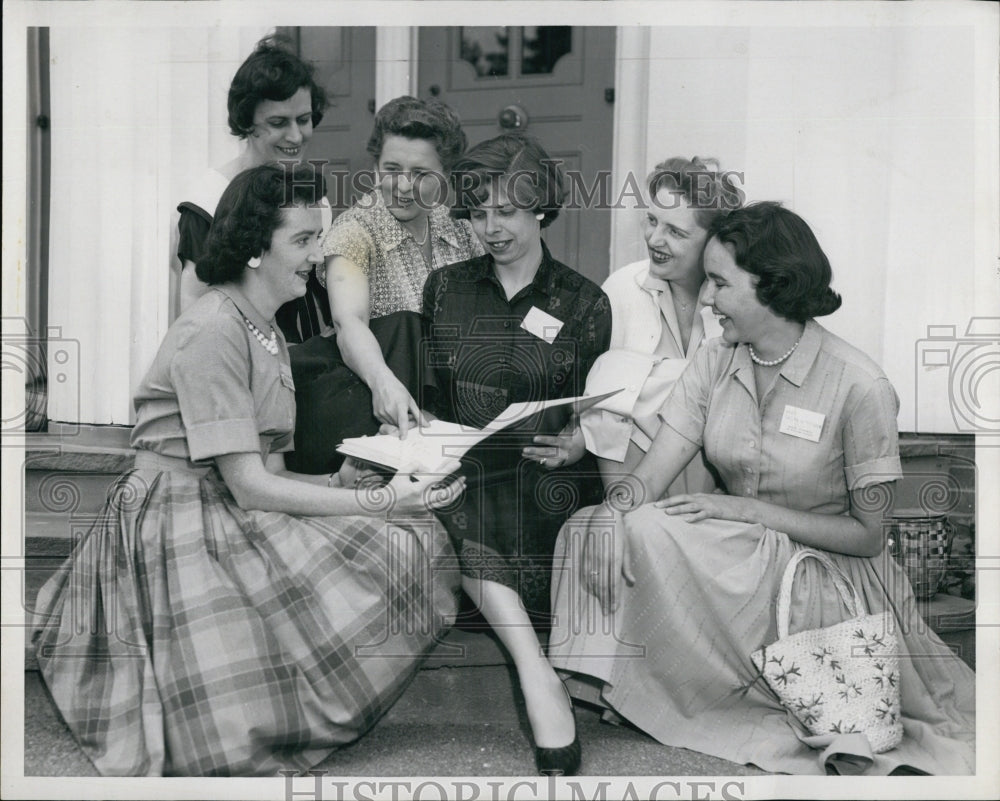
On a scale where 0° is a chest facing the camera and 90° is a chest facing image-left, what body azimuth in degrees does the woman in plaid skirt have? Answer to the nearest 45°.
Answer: approximately 270°

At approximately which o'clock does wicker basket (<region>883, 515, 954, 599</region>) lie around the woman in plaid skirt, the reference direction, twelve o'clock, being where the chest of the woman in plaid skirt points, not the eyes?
The wicker basket is roughly at 12 o'clock from the woman in plaid skirt.
